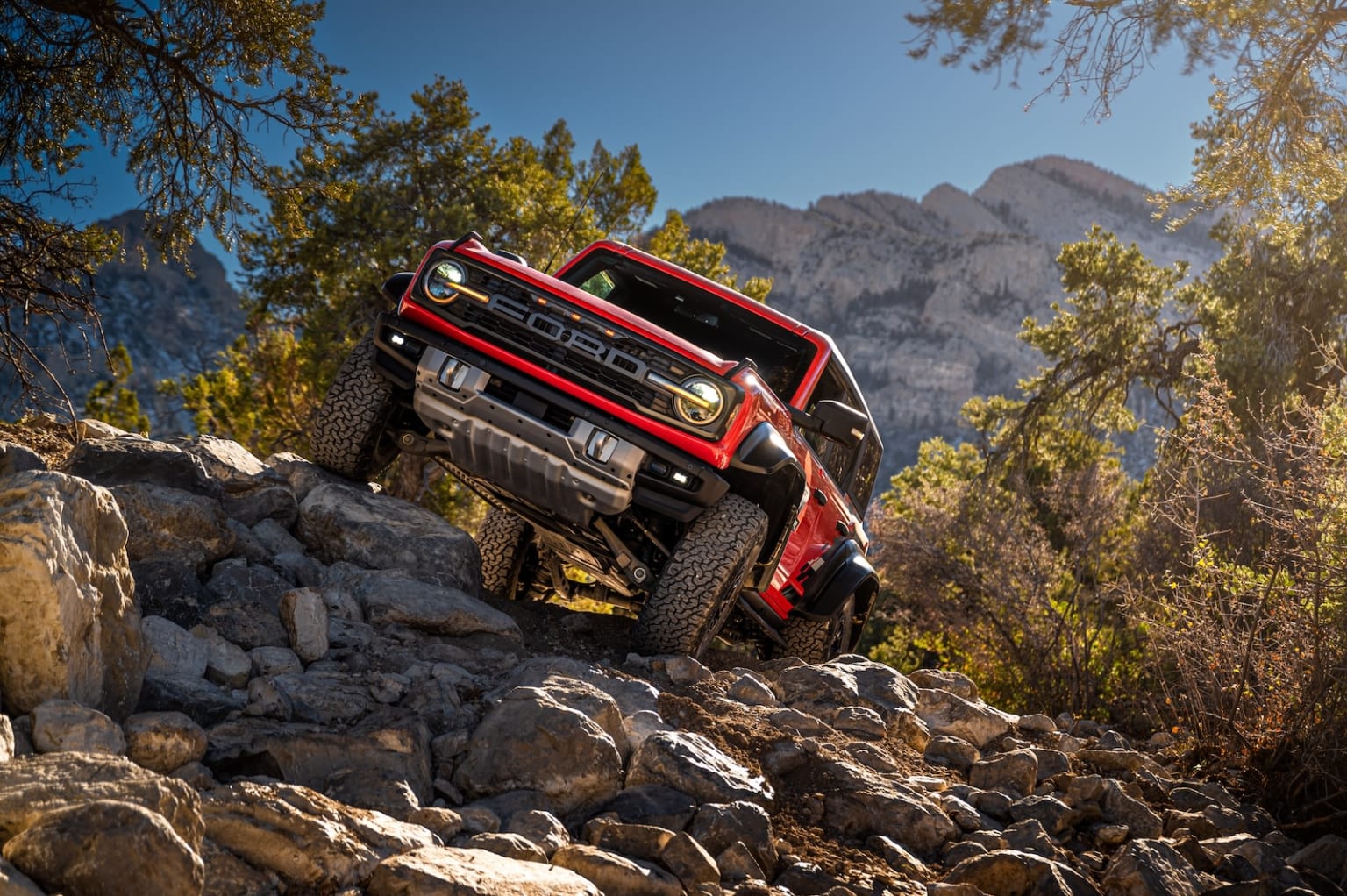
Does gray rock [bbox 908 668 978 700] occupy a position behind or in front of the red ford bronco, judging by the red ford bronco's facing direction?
behind

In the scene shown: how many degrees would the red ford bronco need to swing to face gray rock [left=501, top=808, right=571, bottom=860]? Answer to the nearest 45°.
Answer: approximately 45° to its left

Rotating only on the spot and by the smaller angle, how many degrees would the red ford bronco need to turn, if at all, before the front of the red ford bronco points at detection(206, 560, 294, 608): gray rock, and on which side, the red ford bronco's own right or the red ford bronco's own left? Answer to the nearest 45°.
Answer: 0° — it already faces it

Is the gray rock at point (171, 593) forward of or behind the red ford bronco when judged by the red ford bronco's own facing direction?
forward

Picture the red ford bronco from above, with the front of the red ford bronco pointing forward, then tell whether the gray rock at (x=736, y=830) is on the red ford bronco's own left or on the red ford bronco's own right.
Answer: on the red ford bronco's own left

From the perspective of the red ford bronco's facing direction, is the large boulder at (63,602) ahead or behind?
ahead

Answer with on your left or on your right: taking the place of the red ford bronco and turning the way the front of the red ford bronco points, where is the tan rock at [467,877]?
on your left

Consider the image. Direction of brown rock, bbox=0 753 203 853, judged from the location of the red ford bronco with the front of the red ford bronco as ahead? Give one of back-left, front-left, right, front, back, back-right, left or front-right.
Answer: front-left

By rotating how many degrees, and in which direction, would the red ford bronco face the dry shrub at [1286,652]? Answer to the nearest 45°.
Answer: approximately 135° to its left

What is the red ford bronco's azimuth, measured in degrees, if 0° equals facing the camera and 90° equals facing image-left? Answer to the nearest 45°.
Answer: approximately 45°
